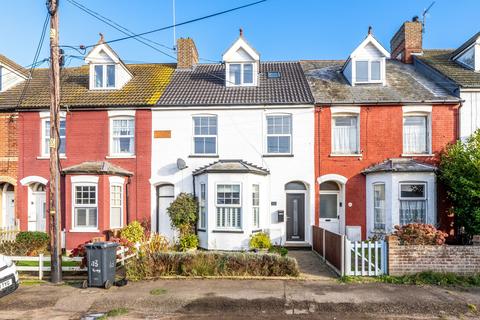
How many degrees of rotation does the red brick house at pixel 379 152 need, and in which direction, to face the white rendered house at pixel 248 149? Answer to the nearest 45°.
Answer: approximately 90° to its right

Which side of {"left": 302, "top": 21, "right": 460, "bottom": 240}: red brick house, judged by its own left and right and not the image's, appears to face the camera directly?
front

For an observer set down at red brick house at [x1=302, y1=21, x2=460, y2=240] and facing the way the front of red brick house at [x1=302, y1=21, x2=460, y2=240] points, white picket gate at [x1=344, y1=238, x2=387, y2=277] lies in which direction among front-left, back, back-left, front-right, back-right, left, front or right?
front

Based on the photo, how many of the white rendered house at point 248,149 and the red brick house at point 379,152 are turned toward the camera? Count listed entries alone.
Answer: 2

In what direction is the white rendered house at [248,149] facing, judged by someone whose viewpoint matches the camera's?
facing the viewer

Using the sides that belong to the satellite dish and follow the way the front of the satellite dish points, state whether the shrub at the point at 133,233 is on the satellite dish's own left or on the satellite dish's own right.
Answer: on the satellite dish's own right

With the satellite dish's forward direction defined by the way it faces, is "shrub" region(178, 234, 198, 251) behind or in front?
in front
